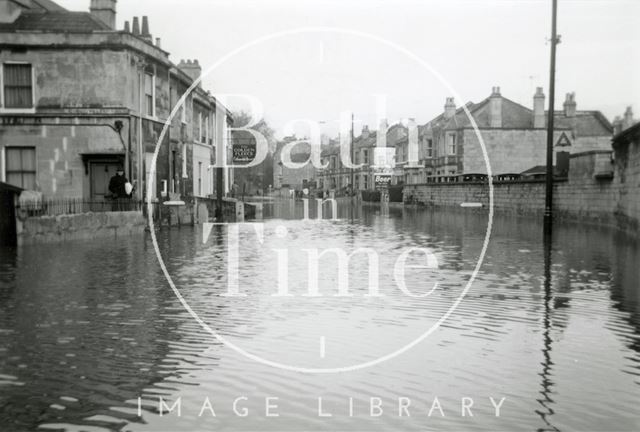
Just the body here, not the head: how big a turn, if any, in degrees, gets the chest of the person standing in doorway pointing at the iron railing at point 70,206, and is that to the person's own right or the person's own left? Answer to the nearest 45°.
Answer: approximately 90° to the person's own right

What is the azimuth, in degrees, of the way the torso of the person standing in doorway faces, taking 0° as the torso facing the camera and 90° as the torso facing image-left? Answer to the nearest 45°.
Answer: approximately 0°

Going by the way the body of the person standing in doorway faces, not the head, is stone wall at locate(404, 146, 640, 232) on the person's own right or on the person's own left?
on the person's own left

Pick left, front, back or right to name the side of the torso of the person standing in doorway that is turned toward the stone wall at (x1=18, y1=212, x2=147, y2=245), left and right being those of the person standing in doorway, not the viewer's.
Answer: front
